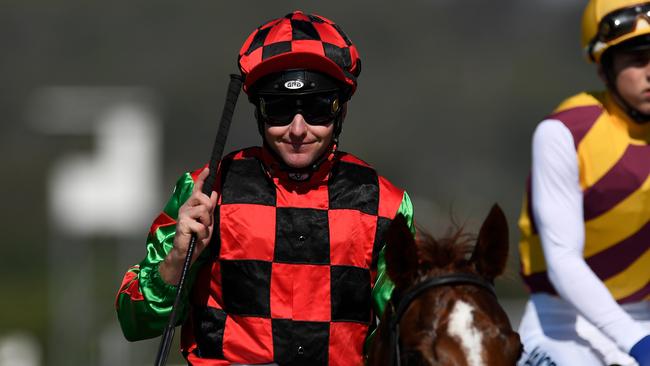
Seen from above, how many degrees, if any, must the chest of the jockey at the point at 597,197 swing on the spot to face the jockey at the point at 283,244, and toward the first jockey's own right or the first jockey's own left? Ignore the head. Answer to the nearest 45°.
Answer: approximately 90° to the first jockey's own right

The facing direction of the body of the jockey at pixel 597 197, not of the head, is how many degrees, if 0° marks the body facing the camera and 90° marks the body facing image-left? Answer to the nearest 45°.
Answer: approximately 315°

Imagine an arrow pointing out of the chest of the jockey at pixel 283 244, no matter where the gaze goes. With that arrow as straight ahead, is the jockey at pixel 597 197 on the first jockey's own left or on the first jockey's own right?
on the first jockey's own left

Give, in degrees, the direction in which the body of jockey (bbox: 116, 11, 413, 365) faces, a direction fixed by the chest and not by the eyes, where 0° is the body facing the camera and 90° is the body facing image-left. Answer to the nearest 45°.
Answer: approximately 0°
